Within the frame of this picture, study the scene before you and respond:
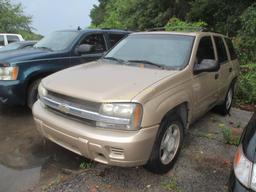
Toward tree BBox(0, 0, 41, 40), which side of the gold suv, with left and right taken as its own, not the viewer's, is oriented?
right

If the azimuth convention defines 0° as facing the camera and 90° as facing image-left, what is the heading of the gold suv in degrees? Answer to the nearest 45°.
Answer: approximately 45°

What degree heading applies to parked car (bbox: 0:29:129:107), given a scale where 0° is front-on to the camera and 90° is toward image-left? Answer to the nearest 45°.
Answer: approximately 45°

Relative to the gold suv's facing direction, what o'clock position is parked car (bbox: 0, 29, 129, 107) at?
The parked car is roughly at 3 o'clock from the gold suv.

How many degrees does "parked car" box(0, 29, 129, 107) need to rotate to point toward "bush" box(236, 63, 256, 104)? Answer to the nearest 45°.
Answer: approximately 135° to its left
